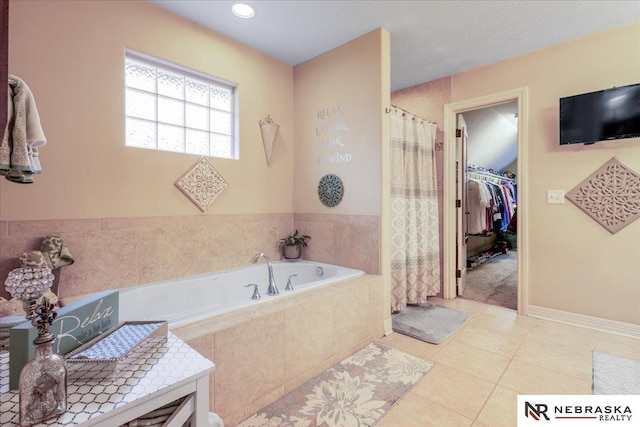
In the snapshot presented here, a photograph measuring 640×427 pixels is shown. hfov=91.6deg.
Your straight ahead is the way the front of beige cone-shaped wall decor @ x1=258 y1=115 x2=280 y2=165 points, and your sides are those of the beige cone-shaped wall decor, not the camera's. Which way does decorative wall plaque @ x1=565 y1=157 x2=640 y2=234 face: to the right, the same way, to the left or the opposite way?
to the right

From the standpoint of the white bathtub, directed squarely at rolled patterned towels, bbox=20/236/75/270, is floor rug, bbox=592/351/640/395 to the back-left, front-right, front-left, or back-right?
back-left

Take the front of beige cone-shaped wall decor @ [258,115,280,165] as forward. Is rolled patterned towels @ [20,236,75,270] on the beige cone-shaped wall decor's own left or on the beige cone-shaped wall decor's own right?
on the beige cone-shaped wall decor's own right

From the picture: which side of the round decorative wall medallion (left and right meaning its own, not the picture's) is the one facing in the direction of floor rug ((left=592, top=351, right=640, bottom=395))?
left

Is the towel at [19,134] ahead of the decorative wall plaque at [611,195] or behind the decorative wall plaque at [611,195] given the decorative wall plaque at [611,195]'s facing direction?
ahead

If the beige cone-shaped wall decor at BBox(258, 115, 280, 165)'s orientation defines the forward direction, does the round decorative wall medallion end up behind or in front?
in front

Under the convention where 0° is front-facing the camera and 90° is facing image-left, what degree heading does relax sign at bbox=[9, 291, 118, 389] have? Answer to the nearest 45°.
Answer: approximately 315°
